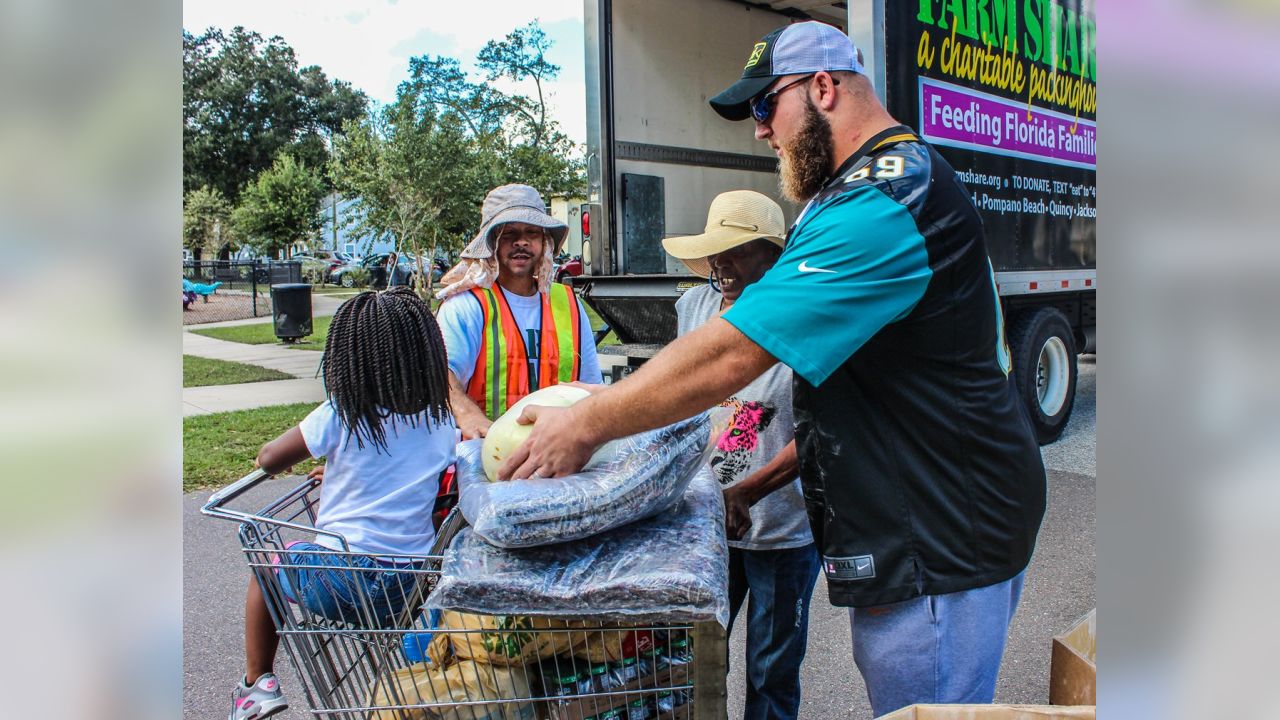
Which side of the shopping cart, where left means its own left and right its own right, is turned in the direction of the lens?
right

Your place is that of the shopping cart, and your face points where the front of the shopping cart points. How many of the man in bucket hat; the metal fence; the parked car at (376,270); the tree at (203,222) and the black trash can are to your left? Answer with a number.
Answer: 5

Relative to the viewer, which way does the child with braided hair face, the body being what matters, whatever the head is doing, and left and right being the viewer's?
facing away from the viewer and to the left of the viewer

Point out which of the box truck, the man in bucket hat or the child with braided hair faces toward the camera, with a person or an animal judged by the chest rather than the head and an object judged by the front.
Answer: the man in bucket hat

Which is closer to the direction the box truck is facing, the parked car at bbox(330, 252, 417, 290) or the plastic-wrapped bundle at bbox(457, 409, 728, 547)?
the parked car

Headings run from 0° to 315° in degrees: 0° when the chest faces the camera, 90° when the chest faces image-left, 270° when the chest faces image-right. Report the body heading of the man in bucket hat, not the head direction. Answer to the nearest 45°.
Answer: approximately 0°

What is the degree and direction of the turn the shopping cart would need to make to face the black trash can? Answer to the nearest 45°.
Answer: approximately 90° to its left

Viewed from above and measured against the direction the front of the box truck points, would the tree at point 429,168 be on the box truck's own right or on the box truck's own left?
on the box truck's own left

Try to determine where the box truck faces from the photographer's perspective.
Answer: facing away from the viewer and to the right of the viewer

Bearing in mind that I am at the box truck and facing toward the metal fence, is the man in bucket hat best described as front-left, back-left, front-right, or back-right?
back-left

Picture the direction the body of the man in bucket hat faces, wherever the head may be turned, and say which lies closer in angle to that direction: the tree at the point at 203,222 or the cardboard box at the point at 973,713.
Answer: the cardboard box

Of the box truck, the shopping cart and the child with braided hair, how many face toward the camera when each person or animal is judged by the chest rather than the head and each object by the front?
0

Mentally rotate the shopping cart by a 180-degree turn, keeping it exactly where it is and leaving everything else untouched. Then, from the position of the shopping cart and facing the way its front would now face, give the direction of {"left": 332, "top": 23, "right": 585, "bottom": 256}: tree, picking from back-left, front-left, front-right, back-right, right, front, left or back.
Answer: right

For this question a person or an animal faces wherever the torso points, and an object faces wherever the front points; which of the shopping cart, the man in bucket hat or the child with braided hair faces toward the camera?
the man in bucket hat

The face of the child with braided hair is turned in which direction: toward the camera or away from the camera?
away from the camera

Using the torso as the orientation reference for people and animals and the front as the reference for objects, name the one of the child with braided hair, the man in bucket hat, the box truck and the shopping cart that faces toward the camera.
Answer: the man in bucket hat

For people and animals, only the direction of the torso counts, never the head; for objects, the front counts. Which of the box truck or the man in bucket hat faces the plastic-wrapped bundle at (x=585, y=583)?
the man in bucket hat
